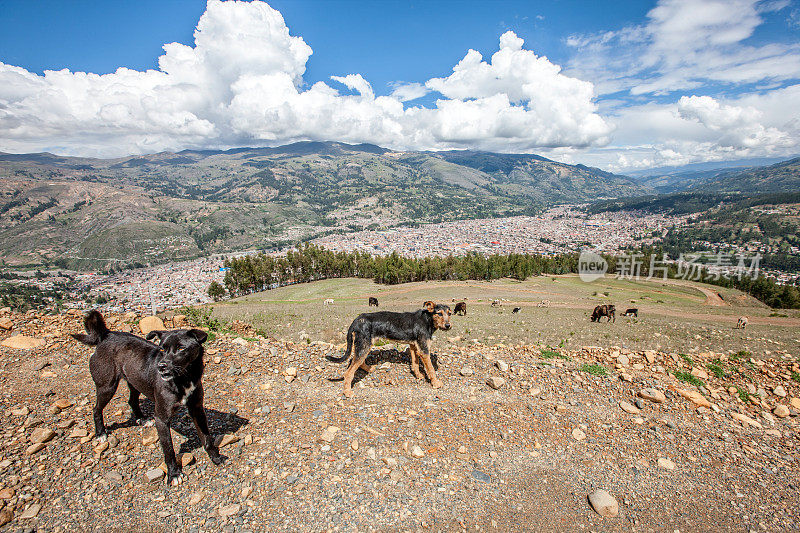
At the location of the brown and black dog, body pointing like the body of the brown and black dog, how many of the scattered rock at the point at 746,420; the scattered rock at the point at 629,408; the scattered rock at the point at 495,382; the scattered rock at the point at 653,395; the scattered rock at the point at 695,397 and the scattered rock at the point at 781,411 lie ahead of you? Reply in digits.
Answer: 6

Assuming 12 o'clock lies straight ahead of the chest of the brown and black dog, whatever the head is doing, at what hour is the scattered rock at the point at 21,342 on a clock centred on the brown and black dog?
The scattered rock is roughly at 6 o'clock from the brown and black dog.

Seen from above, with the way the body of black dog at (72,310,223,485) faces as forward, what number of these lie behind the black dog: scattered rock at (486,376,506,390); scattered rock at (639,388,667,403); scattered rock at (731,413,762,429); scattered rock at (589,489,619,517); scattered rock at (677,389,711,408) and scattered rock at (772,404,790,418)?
0

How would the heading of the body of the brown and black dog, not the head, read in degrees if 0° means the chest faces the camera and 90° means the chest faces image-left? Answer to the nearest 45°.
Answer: approximately 270°

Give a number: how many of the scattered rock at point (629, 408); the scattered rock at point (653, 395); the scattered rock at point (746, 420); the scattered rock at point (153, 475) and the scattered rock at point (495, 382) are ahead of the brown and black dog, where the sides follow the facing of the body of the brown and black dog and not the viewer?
4

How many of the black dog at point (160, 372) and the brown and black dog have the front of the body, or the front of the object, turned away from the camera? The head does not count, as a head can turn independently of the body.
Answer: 0

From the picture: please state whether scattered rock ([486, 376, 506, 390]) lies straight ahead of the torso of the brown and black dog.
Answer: yes

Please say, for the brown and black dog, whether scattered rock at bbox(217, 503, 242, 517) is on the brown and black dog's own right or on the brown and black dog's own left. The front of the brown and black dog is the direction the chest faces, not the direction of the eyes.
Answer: on the brown and black dog's own right

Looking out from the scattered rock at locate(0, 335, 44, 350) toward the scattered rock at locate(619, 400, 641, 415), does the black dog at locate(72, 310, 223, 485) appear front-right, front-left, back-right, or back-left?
front-right

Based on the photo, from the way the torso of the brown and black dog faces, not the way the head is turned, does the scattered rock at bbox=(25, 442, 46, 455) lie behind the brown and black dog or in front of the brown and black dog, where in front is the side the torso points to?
behind

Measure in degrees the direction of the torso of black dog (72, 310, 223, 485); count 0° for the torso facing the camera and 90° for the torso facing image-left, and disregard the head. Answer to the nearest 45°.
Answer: approximately 315°

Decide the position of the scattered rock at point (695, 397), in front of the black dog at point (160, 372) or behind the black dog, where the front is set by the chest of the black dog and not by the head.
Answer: in front

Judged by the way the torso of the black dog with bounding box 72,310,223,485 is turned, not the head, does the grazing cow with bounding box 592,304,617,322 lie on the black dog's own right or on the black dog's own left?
on the black dog's own left

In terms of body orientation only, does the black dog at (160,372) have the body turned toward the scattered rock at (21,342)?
no

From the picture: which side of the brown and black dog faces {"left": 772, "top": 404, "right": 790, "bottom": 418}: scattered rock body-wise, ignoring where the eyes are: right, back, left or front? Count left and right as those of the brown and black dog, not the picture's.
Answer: front
